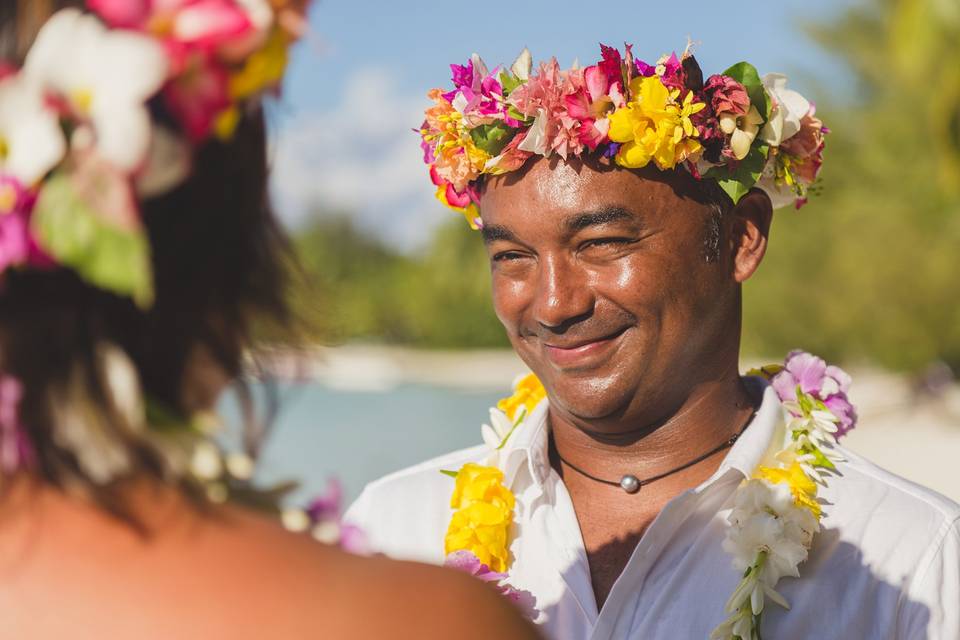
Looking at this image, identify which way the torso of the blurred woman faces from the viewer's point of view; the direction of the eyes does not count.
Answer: away from the camera

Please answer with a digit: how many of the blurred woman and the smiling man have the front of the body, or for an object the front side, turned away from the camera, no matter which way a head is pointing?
1

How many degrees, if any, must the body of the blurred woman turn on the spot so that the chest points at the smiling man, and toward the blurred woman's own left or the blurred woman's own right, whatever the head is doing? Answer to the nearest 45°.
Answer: approximately 45° to the blurred woman's own right

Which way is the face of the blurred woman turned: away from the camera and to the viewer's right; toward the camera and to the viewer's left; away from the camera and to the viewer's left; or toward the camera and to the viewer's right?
away from the camera and to the viewer's right

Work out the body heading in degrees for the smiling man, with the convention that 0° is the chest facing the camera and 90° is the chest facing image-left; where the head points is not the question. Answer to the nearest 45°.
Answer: approximately 45°

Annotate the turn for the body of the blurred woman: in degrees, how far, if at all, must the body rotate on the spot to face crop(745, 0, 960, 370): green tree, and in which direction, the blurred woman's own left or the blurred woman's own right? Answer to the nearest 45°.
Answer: approximately 45° to the blurred woman's own right

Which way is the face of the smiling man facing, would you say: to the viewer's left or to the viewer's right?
to the viewer's left
